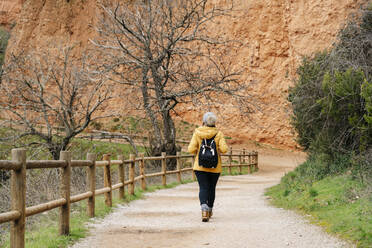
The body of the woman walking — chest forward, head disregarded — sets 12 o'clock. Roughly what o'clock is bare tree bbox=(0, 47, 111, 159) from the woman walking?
The bare tree is roughly at 11 o'clock from the woman walking.

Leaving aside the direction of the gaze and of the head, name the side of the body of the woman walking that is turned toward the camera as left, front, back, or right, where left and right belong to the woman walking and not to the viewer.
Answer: back

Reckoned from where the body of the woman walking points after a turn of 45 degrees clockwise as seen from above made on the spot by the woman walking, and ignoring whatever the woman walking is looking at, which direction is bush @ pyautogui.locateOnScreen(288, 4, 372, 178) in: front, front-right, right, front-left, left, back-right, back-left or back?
front
